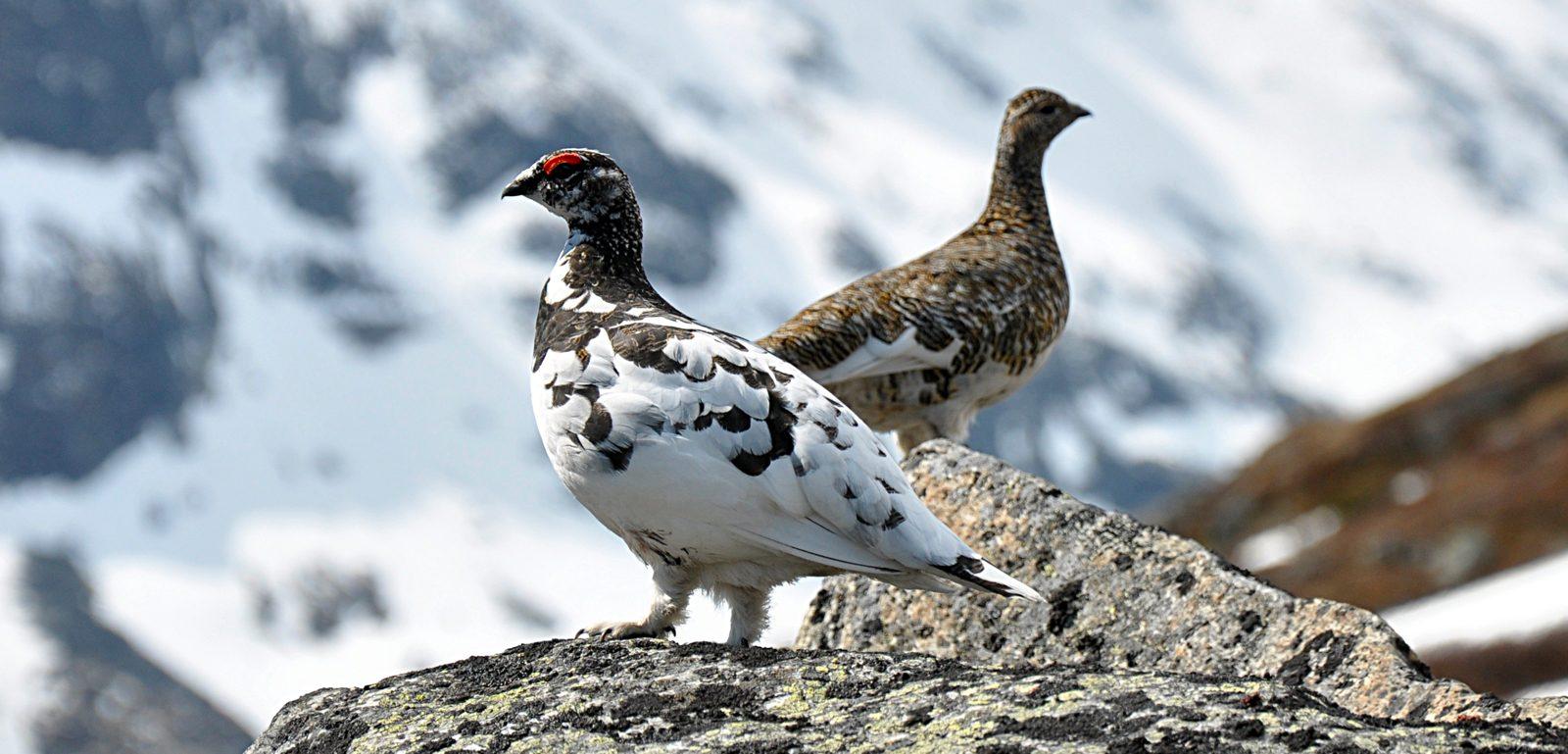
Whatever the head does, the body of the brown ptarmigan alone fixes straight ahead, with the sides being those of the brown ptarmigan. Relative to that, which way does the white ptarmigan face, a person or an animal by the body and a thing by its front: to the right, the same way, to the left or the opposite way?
the opposite way

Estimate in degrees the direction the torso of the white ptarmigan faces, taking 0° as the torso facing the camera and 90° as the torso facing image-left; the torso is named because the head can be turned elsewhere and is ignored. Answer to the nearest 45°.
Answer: approximately 90°

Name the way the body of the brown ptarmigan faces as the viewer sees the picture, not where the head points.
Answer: to the viewer's right

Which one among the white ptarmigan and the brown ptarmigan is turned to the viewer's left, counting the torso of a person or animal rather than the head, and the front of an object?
the white ptarmigan

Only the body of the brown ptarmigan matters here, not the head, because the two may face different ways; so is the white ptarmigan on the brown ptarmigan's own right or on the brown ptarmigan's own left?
on the brown ptarmigan's own right

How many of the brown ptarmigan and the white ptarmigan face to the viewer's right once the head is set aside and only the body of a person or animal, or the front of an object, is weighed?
1
